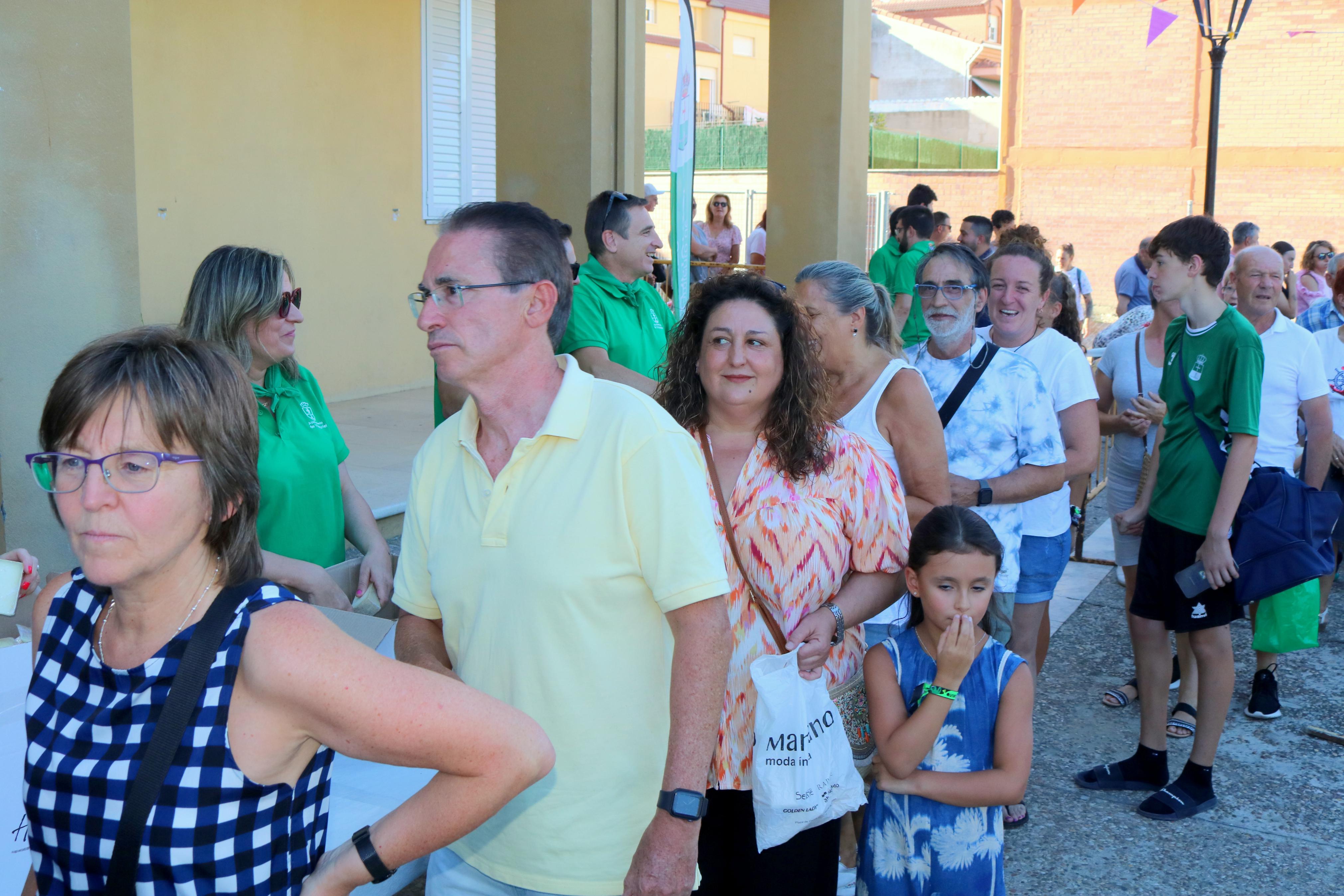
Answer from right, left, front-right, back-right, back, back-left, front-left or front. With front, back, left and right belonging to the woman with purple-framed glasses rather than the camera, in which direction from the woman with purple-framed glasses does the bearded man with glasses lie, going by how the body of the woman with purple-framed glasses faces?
back

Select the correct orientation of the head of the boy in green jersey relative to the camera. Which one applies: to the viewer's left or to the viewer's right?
to the viewer's left

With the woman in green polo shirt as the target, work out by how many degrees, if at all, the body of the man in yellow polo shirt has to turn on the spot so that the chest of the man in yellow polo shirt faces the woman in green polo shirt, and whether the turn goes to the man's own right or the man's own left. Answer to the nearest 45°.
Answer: approximately 90° to the man's own right

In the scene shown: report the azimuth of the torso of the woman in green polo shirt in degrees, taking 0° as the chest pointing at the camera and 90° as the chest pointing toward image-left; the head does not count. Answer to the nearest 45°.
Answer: approximately 315°

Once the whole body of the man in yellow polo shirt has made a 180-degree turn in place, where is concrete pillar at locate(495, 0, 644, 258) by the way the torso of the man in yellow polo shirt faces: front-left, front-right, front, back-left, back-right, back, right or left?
front-left

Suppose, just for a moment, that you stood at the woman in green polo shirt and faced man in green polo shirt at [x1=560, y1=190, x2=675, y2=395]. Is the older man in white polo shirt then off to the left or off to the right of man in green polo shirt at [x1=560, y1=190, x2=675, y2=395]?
right

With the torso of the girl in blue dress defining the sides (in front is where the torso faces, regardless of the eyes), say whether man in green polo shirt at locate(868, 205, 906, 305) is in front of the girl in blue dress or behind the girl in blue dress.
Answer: behind

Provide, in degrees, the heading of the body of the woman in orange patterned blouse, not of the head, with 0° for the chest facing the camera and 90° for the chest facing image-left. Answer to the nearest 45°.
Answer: approximately 45°

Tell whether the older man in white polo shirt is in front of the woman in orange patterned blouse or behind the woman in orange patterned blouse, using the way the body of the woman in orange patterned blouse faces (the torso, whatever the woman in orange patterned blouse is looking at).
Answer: behind
